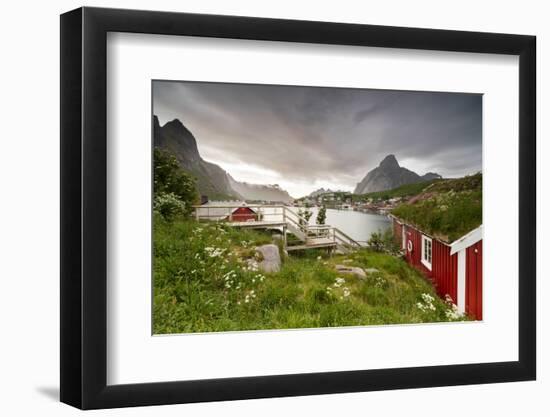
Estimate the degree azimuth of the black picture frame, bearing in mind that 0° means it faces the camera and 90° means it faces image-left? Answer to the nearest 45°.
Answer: approximately 315°
